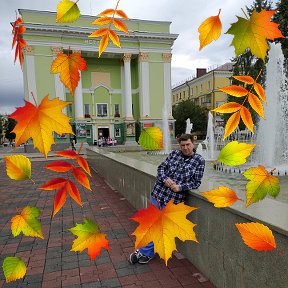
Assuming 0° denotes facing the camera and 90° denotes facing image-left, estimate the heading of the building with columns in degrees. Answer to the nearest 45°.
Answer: approximately 0°

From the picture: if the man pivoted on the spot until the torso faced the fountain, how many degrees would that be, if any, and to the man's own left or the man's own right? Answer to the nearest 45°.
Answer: approximately 180°

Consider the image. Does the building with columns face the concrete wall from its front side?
yes

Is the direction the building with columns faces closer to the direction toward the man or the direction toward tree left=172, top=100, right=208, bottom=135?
the man

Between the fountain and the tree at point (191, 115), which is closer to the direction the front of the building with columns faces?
the fountain

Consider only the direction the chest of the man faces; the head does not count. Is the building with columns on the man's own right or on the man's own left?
on the man's own right

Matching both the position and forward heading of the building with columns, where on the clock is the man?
The man is roughly at 12 o'clock from the building with columns.

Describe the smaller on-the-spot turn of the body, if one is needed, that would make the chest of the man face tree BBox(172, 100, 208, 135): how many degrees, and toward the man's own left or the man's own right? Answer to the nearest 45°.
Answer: approximately 135° to the man's own right

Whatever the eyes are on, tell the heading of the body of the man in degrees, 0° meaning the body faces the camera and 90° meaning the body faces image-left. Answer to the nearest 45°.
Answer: approximately 45°
